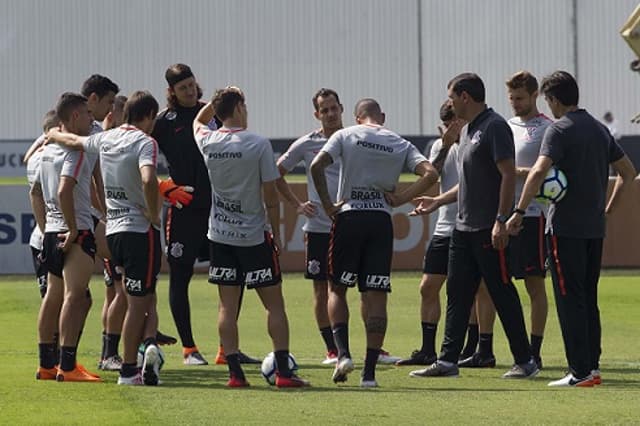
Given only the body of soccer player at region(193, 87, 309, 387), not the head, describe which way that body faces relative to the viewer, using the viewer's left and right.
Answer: facing away from the viewer and to the right of the viewer

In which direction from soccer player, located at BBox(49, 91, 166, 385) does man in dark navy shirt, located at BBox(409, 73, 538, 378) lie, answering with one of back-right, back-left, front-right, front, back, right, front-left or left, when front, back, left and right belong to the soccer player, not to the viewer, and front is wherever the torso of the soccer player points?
front-right

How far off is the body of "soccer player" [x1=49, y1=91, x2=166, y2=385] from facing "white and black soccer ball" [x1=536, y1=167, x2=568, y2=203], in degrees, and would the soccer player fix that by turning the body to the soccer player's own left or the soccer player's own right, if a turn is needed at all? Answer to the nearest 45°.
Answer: approximately 45° to the soccer player's own right

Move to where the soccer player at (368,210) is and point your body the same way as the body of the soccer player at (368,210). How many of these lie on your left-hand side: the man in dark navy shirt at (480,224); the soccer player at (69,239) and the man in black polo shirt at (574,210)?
1

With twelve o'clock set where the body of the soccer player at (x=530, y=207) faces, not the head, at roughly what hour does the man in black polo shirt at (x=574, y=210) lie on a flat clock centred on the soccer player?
The man in black polo shirt is roughly at 10 o'clock from the soccer player.

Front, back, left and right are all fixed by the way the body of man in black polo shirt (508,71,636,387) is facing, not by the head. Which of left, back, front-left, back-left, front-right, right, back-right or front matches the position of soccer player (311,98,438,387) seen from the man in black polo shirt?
front-left

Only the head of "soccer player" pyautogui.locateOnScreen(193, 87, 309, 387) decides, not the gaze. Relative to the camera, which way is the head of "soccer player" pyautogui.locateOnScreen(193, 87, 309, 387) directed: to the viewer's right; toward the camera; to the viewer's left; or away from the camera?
away from the camera

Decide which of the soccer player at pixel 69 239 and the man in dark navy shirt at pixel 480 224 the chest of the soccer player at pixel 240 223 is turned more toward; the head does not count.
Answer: the man in dark navy shirt

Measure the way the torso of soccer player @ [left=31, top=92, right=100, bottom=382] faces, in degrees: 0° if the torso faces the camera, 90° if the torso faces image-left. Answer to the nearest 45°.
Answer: approximately 225°

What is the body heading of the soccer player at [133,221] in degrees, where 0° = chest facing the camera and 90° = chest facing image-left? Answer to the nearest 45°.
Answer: approximately 225°

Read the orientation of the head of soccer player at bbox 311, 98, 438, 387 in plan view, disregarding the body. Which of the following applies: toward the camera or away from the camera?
away from the camera

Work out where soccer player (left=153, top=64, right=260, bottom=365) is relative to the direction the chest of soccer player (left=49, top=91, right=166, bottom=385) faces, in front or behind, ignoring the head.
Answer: in front

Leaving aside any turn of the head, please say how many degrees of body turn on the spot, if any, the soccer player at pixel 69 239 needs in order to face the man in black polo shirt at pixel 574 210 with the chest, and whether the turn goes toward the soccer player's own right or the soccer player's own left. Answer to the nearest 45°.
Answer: approximately 45° to the soccer player's own right

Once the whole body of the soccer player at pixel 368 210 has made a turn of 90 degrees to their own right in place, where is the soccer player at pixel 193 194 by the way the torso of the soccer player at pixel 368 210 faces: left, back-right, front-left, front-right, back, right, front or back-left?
back-left

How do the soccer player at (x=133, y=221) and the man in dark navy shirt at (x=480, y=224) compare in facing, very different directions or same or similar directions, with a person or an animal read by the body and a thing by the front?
very different directions
